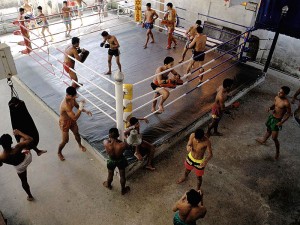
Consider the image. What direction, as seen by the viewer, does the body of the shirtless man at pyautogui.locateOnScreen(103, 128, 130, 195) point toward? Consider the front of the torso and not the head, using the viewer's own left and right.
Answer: facing away from the viewer

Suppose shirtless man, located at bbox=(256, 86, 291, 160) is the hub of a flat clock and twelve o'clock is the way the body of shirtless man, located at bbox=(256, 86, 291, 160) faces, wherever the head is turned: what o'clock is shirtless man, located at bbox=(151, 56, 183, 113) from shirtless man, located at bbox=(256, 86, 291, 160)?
shirtless man, located at bbox=(151, 56, 183, 113) is roughly at 1 o'clock from shirtless man, located at bbox=(256, 86, 291, 160).

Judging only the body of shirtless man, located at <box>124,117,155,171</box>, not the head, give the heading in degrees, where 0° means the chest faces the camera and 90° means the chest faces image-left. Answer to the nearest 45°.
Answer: approximately 315°

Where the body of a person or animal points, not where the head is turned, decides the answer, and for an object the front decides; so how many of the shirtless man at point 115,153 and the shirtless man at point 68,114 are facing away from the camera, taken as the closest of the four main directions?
1

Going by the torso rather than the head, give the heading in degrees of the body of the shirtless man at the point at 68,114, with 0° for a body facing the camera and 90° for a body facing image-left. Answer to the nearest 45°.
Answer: approximately 315°

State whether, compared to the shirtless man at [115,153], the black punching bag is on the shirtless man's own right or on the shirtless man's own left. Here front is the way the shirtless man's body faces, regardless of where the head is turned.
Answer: on the shirtless man's own left

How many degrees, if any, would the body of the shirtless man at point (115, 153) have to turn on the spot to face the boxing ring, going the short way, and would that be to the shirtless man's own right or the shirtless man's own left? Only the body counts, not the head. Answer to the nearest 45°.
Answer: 0° — they already face it

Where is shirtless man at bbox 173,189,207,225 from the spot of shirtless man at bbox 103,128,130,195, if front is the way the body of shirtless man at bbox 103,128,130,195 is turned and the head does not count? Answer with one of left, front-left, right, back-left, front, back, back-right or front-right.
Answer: back-right
